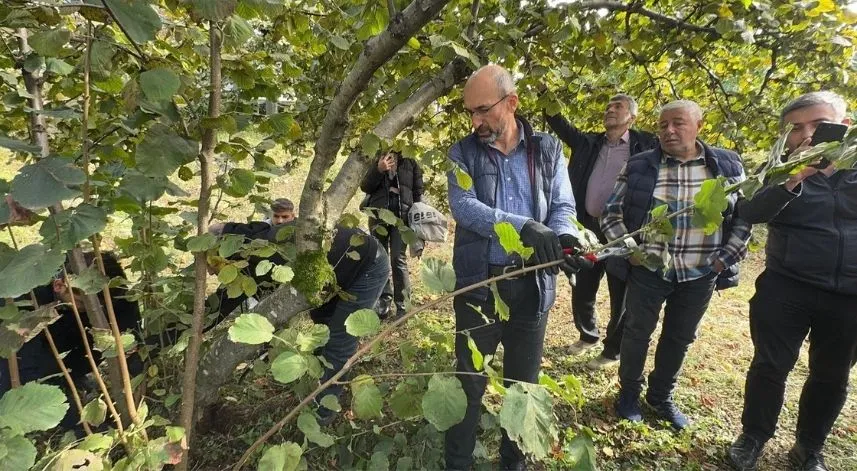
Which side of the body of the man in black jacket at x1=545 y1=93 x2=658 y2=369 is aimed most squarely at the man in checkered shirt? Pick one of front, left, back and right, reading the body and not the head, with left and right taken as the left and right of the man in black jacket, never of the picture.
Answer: left

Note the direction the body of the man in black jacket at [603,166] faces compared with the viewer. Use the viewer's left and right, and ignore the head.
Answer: facing the viewer and to the left of the viewer

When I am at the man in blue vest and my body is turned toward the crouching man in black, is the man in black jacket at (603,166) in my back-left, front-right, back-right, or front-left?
back-right

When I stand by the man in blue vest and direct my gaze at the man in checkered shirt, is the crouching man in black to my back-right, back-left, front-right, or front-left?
back-left

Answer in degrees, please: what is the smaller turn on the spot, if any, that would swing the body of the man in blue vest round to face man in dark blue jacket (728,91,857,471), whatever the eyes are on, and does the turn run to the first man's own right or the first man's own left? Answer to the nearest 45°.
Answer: approximately 90° to the first man's own left

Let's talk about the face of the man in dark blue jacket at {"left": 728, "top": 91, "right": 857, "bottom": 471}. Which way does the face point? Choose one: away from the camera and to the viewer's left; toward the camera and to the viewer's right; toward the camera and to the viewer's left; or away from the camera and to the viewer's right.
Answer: toward the camera and to the viewer's left

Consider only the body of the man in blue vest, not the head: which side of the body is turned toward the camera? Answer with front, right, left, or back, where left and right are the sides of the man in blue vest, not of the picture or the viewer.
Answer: front

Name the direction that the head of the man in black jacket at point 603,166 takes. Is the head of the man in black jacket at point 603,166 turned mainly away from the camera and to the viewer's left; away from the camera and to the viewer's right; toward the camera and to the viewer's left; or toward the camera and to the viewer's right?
toward the camera and to the viewer's left

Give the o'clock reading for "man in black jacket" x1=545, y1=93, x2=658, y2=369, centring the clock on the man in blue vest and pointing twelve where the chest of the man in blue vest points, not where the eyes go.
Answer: The man in black jacket is roughly at 7 o'clock from the man in blue vest.
